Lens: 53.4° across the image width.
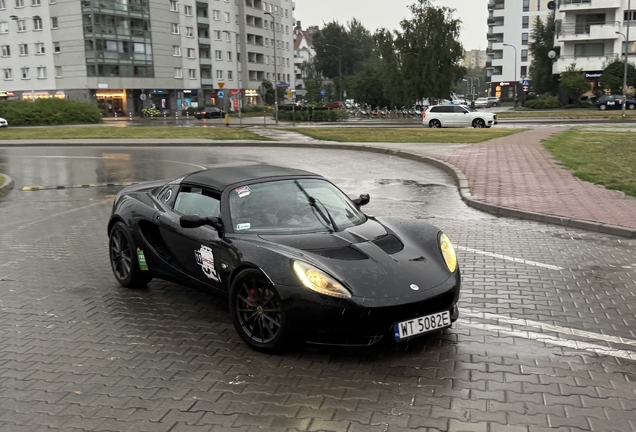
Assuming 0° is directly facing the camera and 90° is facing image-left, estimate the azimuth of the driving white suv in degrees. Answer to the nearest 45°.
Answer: approximately 270°

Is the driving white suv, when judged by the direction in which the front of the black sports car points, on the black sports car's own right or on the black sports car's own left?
on the black sports car's own left

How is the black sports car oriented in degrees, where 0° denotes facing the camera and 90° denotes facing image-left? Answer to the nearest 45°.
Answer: approximately 315°

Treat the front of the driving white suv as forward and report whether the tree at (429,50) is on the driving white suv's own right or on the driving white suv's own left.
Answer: on the driving white suv's own left

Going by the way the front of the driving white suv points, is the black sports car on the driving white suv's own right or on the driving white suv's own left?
on the driving white suv's own right

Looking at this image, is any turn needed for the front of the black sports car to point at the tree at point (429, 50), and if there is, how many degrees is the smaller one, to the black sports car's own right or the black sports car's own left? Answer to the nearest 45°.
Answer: approximately 135° to the black sports car's own left
